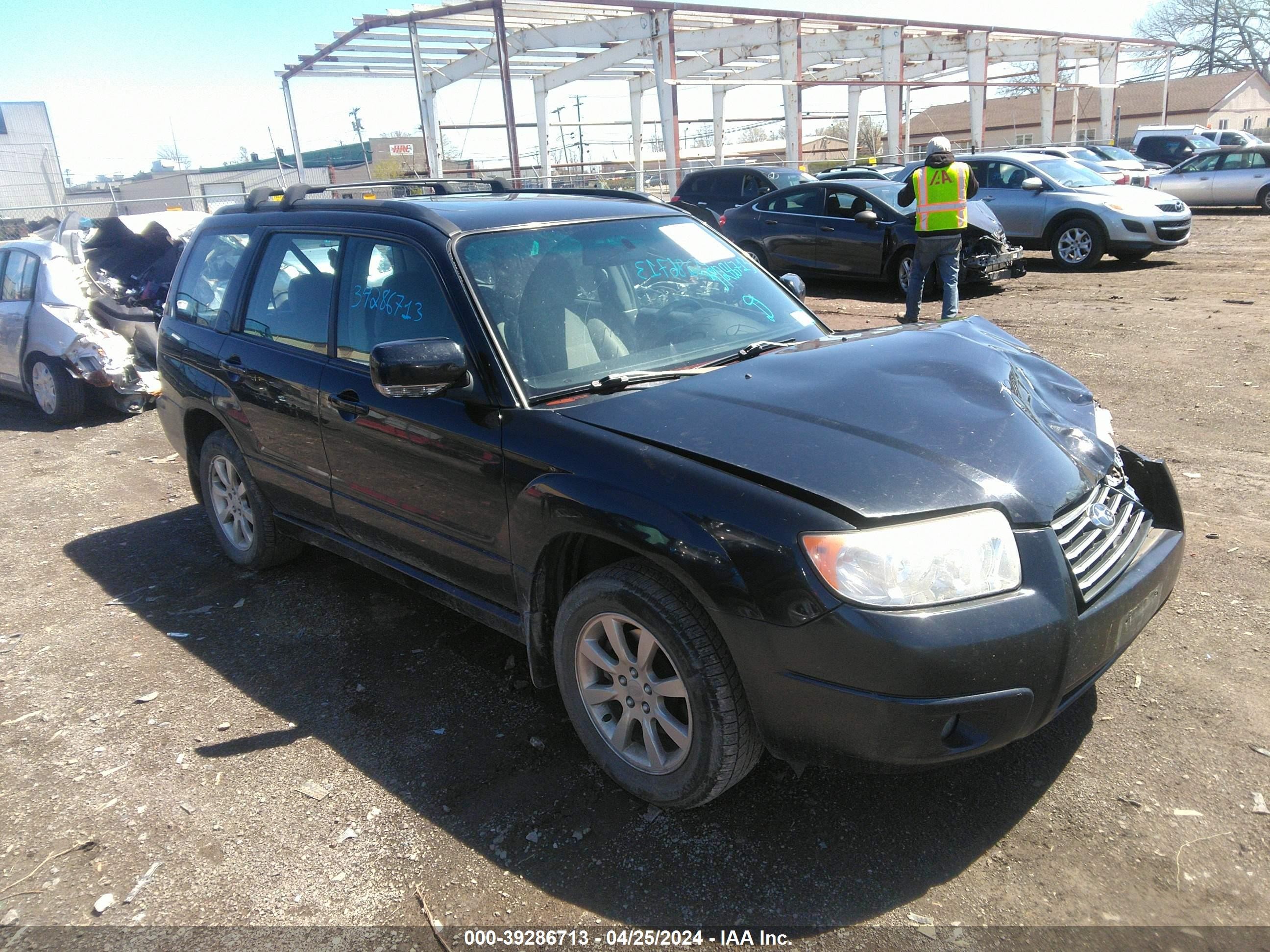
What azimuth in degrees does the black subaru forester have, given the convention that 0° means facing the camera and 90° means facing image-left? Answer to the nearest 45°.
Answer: approximately 315°

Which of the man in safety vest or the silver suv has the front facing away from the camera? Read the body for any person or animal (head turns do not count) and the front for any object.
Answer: the man in safety vest

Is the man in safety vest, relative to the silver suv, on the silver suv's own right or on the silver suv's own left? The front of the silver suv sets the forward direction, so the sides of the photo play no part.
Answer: on the silver suv's own right

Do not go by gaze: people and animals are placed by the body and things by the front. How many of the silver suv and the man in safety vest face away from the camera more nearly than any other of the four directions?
1

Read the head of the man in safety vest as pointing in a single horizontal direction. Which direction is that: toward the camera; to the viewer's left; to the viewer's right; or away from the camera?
away from the camera

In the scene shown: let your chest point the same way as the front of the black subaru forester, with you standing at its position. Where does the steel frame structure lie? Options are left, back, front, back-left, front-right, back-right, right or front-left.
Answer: back-left

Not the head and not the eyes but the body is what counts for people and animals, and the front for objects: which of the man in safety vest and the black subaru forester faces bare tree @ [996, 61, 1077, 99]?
the man in safety vest

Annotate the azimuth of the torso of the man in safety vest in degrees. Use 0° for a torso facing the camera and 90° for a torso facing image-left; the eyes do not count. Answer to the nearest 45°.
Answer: approximately 180°

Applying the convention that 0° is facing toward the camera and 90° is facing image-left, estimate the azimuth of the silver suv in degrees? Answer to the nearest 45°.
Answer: approximately 315°
